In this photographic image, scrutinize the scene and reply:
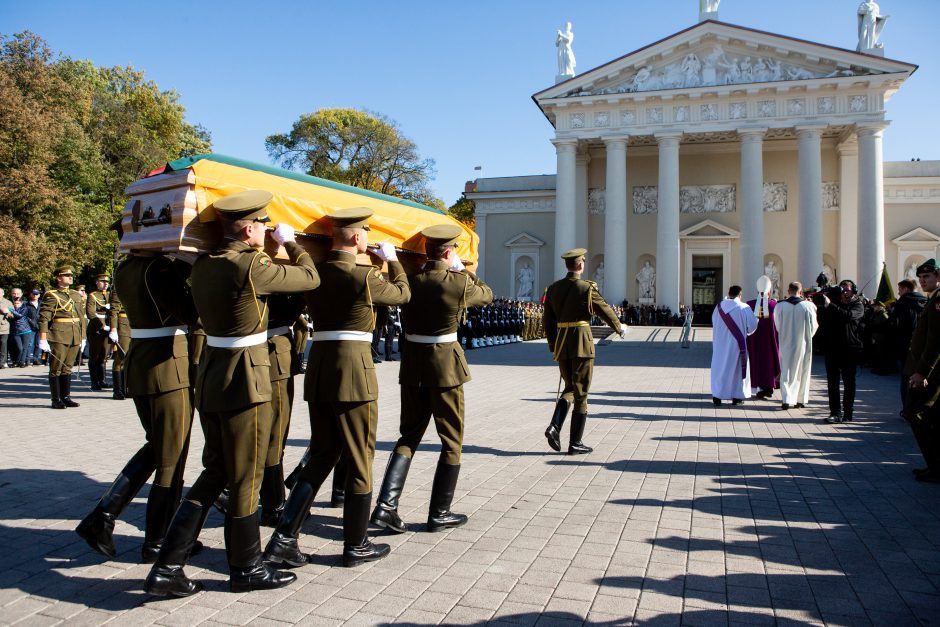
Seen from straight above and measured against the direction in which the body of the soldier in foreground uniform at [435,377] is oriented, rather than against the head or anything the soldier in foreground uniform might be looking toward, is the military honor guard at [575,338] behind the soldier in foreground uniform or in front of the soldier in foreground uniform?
in front

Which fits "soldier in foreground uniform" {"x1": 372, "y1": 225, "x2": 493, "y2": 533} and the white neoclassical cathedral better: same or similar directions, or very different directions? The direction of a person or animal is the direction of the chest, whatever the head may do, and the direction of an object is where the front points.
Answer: very different directions

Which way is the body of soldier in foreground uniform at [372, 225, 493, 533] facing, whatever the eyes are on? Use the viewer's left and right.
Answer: facing away from the viewer and to the right of the viewer

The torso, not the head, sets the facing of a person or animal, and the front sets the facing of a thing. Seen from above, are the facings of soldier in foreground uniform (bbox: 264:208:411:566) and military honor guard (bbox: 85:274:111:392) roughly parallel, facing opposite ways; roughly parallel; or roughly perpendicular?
roughly perpendicular

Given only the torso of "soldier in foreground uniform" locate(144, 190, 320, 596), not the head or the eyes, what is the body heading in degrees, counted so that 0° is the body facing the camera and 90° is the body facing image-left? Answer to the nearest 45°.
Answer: approximately 225°

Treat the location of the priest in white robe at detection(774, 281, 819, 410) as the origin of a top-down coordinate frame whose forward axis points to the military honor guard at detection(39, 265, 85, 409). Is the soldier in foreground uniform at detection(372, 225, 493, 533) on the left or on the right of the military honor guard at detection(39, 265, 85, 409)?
left

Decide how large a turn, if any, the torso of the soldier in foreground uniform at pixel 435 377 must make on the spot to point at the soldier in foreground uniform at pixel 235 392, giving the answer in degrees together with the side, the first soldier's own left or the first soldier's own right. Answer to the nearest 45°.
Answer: approximately 180°

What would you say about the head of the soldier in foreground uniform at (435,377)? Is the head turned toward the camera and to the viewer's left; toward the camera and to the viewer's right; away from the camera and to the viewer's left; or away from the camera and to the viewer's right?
away from the camera and to the viewer's right
